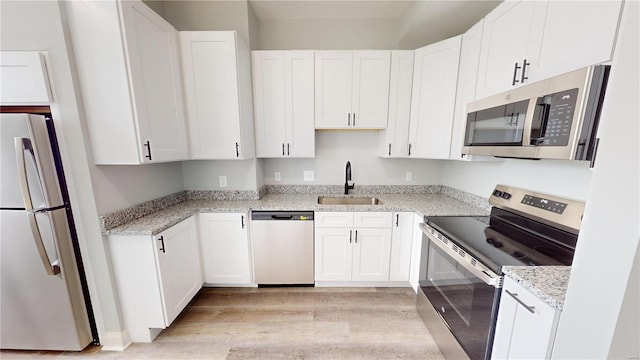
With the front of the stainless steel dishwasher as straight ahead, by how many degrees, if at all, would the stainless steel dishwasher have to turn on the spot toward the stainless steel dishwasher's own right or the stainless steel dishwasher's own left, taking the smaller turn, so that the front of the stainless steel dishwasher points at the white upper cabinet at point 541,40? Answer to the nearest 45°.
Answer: approximately 45° to the stainless steel dishwasher's own left

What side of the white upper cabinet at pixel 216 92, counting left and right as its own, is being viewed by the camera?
front

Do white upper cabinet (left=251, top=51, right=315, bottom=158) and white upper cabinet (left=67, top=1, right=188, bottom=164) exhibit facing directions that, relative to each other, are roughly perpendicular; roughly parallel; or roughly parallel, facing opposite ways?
roughly perpendicular

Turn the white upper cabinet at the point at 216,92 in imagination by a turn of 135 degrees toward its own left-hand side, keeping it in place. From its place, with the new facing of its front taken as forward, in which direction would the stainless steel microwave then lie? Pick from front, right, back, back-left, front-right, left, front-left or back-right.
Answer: right

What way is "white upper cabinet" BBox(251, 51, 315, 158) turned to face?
toward the camera

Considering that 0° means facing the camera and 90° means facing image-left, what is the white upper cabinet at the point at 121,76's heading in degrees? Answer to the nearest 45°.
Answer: approximately 315°

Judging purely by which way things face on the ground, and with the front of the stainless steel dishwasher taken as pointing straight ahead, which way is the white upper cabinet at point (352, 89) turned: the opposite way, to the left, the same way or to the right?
the same way

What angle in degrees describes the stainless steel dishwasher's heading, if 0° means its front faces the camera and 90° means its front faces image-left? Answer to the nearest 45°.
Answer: approximately 0°

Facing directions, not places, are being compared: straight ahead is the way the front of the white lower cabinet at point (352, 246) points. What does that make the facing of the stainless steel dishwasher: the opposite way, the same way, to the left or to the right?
the same way

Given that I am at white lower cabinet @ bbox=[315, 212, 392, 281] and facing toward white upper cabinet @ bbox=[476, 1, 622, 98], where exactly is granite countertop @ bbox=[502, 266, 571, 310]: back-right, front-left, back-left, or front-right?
front-right

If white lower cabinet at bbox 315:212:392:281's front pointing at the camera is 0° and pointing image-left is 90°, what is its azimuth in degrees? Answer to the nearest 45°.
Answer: approximately 0°

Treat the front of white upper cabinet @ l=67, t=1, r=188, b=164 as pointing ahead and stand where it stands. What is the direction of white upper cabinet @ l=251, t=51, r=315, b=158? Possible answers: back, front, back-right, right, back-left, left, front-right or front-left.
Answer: front-left

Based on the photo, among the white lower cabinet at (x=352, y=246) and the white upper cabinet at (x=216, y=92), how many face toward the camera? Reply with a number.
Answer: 2
